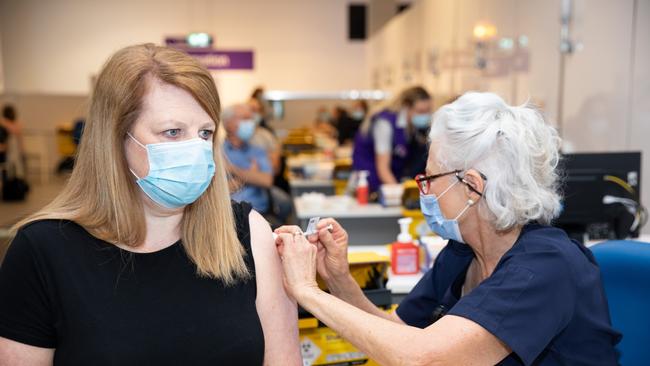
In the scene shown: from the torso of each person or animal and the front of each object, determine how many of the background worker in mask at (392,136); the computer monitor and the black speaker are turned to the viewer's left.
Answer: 0

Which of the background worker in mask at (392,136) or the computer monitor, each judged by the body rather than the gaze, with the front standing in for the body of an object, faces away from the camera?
the computer monitor

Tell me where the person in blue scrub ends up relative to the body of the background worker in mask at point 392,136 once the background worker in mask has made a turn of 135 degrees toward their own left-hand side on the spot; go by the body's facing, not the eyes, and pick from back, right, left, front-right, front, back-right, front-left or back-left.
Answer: back

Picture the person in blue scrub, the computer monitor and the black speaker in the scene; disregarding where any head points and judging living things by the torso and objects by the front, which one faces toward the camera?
the black speaker

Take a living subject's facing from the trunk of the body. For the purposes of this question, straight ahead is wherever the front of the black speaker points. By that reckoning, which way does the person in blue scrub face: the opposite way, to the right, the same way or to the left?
to the right

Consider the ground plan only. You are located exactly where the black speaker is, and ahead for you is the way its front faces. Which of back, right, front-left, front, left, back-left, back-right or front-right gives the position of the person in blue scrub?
front

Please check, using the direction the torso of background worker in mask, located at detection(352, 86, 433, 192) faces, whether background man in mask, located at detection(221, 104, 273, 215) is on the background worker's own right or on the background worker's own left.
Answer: on the background worker's own right

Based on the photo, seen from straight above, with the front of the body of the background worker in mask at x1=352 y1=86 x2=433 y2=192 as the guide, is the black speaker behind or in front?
behind

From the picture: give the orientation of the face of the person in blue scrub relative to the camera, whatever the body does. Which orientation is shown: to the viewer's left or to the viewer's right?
to the viewer's left

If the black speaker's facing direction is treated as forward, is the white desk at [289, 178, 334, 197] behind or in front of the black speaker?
in front

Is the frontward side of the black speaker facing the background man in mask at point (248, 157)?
yes

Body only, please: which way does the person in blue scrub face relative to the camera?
to the viewer's left

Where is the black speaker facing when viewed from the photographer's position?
facing the viewer

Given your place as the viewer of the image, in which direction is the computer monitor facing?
facing away from the viewer
